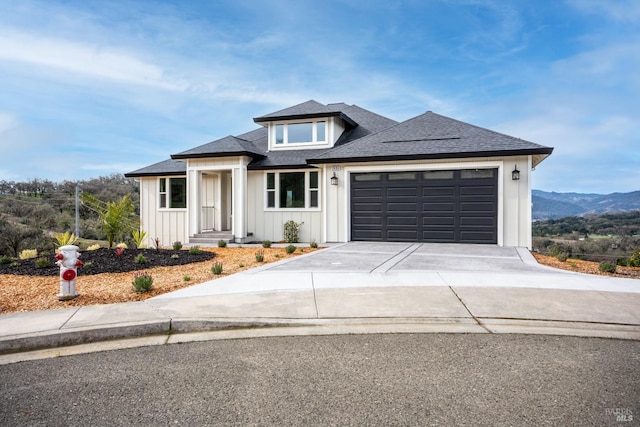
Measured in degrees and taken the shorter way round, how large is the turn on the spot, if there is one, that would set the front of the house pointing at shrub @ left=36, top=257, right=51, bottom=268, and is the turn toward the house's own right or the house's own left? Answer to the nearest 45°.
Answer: approximately 45° to the house's own right

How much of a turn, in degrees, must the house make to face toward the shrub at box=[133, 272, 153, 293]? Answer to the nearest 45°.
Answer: approximately 45° to its right

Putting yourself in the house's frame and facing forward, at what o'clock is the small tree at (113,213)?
The small tree is roughly at 2 o'clock from the house.

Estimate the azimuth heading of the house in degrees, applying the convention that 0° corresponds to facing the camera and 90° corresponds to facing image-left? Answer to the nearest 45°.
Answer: approximately 0°

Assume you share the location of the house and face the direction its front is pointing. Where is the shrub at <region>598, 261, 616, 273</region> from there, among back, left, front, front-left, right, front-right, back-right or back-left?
front-left
